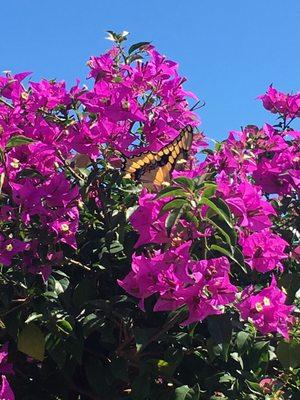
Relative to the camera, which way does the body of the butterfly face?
to the viewer's right
